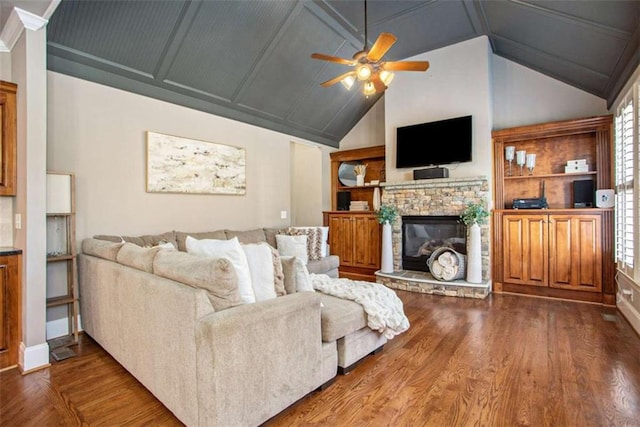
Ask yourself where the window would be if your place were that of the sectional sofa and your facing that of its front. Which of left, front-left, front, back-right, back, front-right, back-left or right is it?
front-right

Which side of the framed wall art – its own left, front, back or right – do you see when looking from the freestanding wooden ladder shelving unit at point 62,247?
right

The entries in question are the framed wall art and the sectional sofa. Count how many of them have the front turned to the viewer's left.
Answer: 0

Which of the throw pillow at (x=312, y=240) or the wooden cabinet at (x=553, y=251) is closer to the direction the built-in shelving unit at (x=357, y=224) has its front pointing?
the throw pillow

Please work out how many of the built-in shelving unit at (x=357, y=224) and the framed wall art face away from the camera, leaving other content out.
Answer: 0

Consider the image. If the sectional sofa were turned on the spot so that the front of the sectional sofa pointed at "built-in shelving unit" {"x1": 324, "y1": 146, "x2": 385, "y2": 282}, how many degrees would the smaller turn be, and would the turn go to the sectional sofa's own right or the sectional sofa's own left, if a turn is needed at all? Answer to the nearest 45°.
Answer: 0° — it already faces it

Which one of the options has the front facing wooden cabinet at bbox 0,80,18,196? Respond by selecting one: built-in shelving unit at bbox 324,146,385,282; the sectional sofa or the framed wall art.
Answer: the built-in shelving unit

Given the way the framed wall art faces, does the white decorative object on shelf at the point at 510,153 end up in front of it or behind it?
in front

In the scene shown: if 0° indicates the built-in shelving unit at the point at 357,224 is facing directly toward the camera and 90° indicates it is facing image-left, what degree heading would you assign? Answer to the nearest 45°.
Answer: approximately 45°

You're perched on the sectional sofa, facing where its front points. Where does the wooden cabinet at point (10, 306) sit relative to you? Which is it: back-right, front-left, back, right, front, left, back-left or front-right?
left

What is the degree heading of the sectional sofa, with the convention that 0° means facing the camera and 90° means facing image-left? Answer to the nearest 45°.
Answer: approximately 225°

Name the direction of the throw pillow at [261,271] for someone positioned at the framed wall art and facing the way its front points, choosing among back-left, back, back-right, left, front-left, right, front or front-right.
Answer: front-right

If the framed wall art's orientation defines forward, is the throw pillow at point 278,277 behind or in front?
in front

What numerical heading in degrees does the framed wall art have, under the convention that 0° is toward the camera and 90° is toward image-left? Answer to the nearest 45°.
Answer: approximately 315°
